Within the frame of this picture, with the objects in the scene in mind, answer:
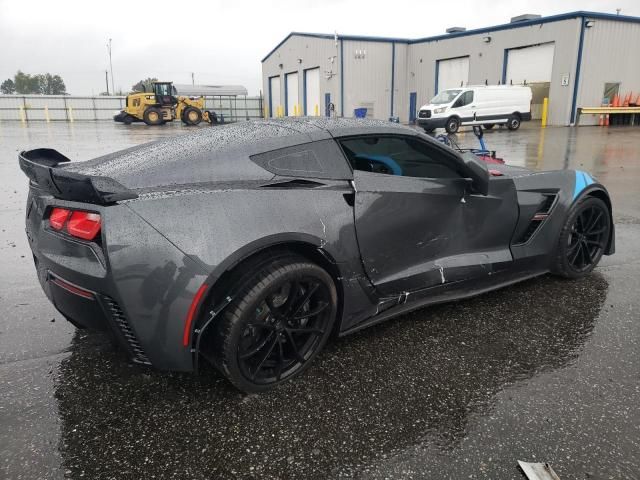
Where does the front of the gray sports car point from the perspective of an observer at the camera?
facing away from the viewer and to the right of the viewer

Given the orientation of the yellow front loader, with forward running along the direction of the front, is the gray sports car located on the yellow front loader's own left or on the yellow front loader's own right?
on the yellow front loader's own right

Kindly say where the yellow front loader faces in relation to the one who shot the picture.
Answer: facing to the right of the viewer

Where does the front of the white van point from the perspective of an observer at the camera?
facing the viewer and to the left of the viewer

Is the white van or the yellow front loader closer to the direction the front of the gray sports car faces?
the white van

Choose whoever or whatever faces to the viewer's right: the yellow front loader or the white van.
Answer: the yellow front loader

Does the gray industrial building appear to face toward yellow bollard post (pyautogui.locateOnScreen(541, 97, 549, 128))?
no

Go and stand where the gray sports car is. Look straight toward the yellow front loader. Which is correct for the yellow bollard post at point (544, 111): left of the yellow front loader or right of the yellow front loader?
right

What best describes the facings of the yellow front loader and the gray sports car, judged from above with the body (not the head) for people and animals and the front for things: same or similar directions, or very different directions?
same or similar directions

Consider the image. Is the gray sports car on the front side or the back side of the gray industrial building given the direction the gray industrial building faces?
on the front side

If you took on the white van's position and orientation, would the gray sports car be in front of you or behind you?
in front

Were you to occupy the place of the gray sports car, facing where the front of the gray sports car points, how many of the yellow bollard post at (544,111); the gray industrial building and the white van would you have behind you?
0

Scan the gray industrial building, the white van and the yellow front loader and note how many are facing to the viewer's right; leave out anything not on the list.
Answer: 1

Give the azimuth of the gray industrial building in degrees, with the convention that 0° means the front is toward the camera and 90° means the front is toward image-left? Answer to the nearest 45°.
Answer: approximately 45°

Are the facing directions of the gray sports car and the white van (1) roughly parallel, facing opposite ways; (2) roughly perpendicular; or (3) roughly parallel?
roughly parallel, facing opposite ways

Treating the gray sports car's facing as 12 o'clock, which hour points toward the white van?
The white van is roughly at 11 o'clock from the gray sports car.

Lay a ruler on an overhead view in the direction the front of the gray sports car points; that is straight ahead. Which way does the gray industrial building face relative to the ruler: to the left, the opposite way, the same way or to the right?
the opposite way

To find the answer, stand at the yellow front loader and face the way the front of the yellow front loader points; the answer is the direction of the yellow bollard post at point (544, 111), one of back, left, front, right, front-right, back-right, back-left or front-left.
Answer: front-right

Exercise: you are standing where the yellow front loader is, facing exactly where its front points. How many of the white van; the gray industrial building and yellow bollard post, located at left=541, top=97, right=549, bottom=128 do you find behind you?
0
